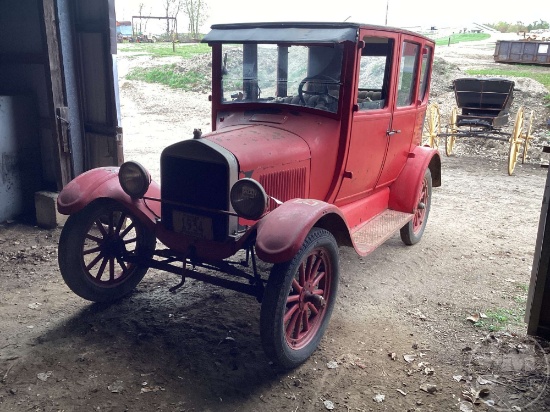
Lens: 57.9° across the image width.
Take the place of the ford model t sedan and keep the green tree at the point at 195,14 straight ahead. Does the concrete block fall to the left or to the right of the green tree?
left

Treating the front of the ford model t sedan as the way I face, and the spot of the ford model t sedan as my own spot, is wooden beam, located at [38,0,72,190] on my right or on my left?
on my right

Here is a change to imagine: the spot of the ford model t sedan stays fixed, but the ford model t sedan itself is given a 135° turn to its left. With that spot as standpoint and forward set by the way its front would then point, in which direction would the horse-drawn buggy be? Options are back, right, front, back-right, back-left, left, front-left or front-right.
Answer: front-left

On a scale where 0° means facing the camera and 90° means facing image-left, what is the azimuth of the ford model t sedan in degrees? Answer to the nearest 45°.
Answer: approximately 45°

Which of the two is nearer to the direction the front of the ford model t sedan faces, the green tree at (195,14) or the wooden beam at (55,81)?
the wooden beam

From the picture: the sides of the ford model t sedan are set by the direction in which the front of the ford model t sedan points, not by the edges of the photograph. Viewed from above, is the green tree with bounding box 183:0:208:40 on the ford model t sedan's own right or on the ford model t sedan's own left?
on the ford model t sedan's own right

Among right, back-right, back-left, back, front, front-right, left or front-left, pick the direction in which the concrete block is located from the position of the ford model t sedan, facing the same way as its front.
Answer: right
